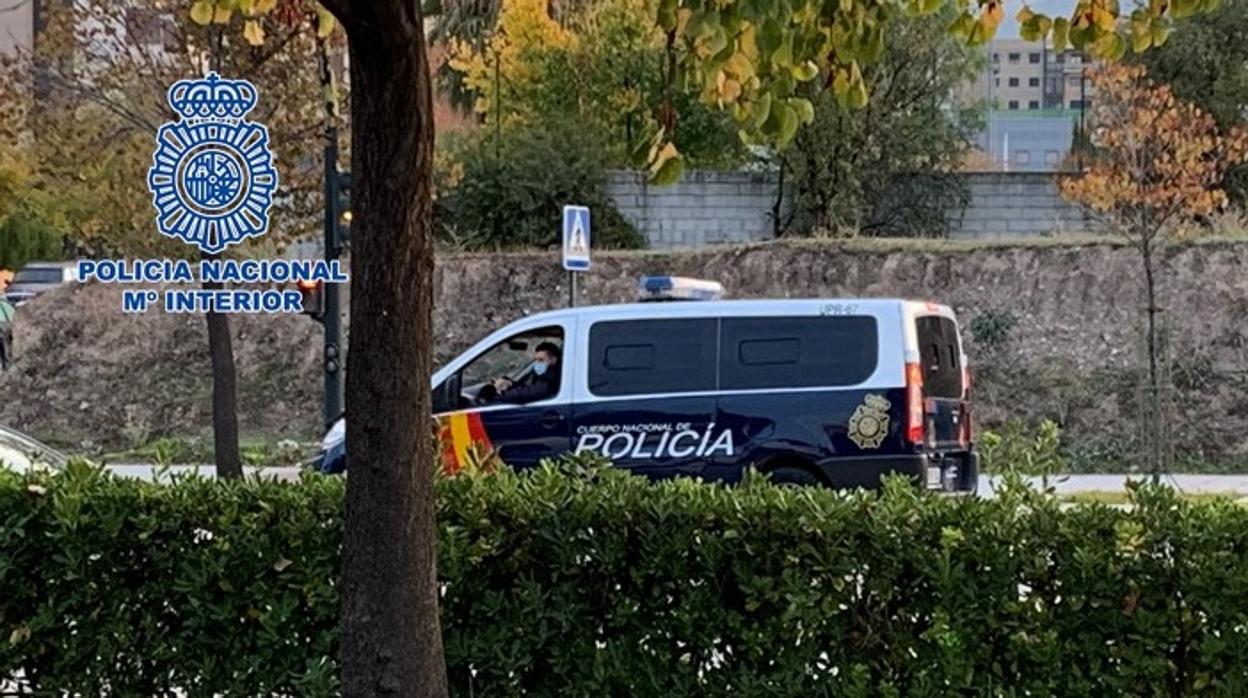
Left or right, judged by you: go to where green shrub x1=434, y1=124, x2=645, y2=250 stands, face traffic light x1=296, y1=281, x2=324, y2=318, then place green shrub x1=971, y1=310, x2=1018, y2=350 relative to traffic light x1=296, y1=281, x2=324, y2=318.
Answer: left

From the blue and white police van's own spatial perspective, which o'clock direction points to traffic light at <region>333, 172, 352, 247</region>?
The traffic light is roughly at 1 o'clock from the blue and white police van.

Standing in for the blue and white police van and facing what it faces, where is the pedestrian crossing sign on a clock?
The pedestrian crossing sign is roughly at 2 o'clock from the blue and white police van.

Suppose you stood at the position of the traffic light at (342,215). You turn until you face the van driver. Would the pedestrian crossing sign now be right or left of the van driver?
left

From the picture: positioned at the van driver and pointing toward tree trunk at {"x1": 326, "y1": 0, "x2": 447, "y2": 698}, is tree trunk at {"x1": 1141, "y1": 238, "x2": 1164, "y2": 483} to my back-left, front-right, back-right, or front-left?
back-left

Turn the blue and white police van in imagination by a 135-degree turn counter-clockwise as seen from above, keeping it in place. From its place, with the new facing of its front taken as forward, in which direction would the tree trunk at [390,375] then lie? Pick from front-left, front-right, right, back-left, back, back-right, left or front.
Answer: front-right

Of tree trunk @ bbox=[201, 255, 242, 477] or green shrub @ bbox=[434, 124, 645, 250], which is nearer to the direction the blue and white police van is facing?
the tree trunk

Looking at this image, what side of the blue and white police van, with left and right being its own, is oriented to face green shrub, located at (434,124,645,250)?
right

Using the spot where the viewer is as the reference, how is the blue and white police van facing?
facing to the left of the viewer

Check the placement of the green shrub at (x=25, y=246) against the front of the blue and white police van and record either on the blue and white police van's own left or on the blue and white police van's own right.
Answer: on the blue and white police van's own right

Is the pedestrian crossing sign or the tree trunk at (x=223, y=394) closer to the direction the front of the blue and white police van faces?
the tree trunk

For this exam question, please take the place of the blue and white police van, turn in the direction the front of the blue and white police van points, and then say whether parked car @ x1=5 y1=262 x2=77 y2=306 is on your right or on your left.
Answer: on your right

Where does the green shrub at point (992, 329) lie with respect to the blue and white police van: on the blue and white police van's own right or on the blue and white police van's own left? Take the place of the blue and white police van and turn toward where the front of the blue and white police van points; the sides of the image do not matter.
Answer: on the blue and white police van's own right
